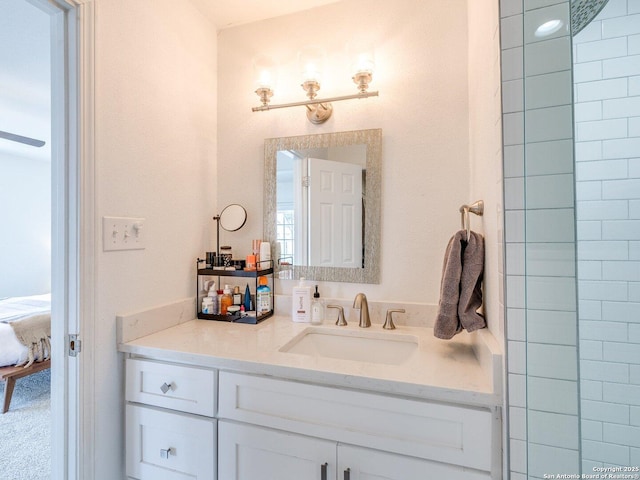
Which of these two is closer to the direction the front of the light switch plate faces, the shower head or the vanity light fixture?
the shower head

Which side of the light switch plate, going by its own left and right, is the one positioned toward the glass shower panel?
front

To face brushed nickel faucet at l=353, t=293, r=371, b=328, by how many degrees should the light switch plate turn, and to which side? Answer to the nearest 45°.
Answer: approximately 45° to its left

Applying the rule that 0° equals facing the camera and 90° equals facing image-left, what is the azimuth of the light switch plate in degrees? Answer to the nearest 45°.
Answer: approximately 315°
